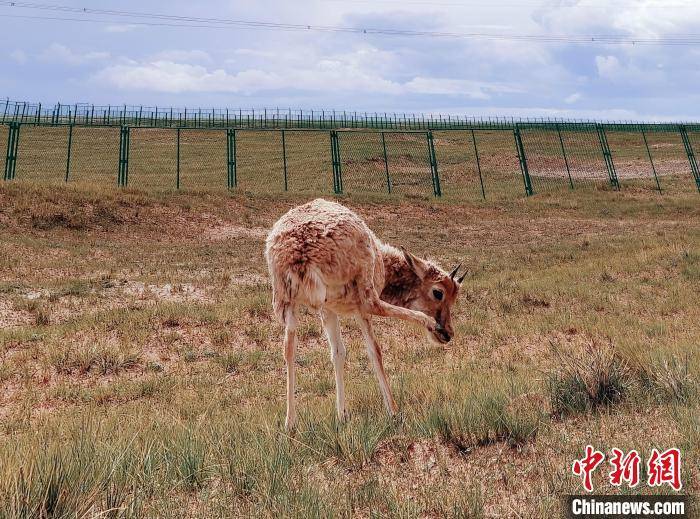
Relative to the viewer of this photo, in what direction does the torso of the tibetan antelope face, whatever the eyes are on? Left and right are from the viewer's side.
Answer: facing away from the viewer and to the right of the viewer
